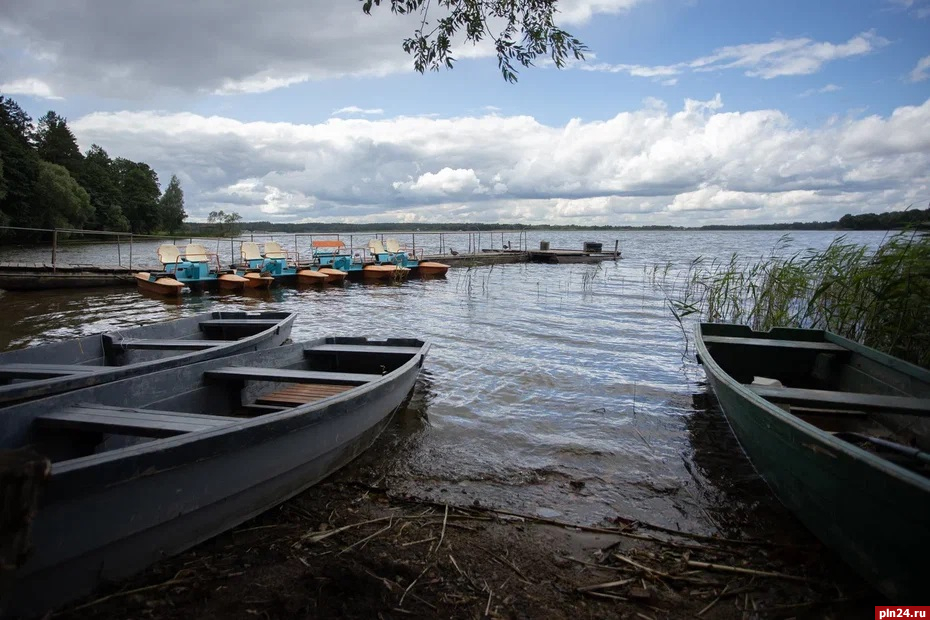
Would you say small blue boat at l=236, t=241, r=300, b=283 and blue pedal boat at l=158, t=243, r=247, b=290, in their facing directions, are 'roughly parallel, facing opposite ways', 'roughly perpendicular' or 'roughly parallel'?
roughly parallel

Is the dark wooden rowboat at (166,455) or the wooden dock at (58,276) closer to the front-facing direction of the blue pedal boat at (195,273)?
the dark wooden rowboat

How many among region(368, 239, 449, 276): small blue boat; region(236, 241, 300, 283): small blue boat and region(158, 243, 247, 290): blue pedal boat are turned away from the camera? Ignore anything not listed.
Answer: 0

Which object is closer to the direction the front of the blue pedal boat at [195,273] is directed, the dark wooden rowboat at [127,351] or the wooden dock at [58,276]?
the dark wooden rowboat

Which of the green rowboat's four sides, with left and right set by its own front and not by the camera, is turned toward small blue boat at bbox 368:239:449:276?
back

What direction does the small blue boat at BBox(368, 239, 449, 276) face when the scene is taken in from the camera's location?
facing the viewer and to the right of the viewer

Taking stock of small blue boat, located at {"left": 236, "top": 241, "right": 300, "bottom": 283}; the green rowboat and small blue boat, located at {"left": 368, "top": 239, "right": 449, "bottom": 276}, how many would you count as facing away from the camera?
0

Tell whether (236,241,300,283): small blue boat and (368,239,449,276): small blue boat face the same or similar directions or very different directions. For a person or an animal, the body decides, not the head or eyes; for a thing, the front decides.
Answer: same or similar directions

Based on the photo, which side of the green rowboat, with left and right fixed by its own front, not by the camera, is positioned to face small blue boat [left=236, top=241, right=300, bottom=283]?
back

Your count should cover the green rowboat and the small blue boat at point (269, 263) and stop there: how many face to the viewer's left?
0

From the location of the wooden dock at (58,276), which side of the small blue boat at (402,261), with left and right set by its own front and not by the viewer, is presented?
right
